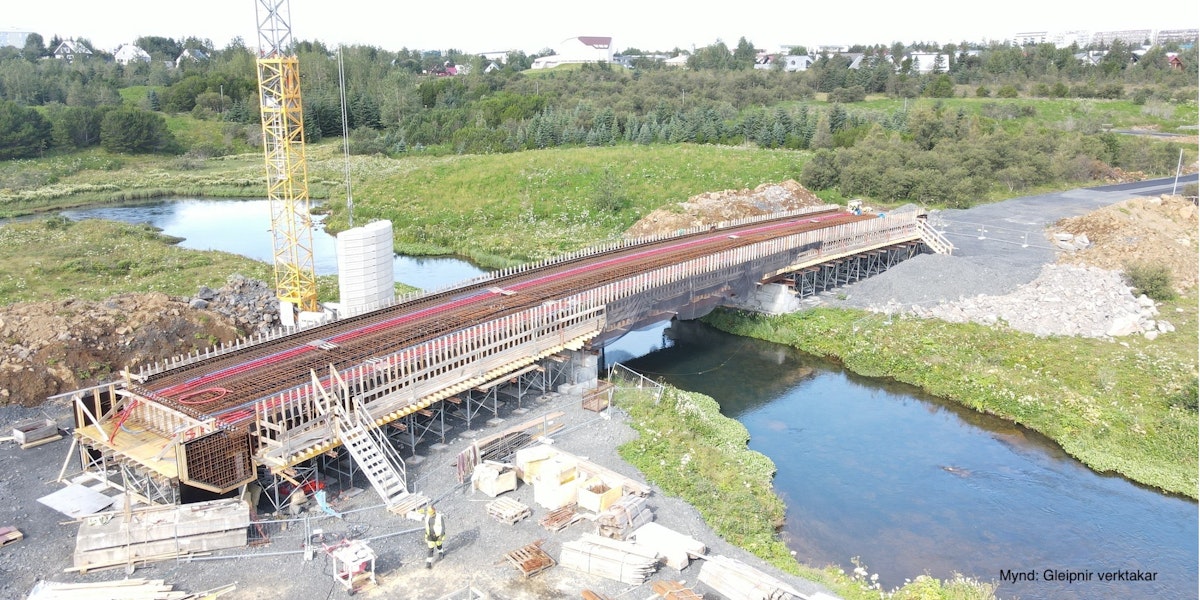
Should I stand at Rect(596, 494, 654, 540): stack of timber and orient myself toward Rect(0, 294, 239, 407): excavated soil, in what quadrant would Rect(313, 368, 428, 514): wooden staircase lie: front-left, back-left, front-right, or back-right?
front-left

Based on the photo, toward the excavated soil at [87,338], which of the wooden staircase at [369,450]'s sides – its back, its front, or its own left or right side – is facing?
back

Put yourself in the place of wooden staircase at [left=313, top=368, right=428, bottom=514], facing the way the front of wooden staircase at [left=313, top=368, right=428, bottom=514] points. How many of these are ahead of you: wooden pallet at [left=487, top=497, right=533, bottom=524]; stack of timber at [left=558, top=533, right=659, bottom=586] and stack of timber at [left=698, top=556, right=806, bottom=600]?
3

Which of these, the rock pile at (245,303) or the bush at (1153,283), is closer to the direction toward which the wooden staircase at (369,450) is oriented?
the bush

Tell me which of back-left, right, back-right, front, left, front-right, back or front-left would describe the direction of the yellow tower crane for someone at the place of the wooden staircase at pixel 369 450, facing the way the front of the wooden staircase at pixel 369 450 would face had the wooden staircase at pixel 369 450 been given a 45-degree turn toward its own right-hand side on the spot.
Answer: back

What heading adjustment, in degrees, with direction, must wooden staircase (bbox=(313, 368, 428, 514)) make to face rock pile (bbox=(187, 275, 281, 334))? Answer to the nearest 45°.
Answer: approximately 135° to its left

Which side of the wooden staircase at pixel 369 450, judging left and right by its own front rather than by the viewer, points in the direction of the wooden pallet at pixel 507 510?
front

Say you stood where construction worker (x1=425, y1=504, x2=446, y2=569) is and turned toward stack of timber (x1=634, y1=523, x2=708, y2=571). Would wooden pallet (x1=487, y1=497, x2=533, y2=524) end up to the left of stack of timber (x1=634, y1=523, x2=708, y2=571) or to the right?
left

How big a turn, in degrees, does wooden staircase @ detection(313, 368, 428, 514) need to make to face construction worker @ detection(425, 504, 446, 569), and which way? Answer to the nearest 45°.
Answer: approximately 45° to its right

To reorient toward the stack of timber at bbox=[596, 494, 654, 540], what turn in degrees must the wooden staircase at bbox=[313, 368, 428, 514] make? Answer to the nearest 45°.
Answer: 0° — it already faces it

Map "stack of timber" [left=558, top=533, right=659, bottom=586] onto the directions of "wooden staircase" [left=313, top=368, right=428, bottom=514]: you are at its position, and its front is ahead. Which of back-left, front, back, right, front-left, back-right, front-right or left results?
front

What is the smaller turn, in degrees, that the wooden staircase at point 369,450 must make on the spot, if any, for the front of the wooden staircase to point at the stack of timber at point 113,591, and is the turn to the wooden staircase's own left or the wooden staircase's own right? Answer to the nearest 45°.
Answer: approximately 90° to the wooden staircase's own right

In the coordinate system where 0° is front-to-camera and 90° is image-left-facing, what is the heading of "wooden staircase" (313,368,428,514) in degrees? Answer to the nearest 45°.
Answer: approximately 315°

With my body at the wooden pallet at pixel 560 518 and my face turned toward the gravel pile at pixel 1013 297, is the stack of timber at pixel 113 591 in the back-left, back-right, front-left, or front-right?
back-left

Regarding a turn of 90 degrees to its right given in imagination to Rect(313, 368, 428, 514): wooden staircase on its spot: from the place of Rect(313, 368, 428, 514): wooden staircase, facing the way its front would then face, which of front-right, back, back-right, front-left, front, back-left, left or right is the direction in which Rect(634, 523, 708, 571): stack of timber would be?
left

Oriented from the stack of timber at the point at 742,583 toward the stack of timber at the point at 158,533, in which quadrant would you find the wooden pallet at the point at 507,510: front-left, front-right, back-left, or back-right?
front-right

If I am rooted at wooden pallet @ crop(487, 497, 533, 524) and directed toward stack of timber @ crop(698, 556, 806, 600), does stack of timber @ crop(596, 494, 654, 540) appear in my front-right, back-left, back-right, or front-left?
front-left

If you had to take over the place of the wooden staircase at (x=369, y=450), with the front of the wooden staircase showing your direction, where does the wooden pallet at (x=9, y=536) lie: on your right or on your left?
on your right

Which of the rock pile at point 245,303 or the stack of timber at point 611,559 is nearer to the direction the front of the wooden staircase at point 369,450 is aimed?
the stack of timber

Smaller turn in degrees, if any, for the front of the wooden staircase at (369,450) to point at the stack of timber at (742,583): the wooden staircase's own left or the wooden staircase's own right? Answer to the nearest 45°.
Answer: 0° — it already faces it
